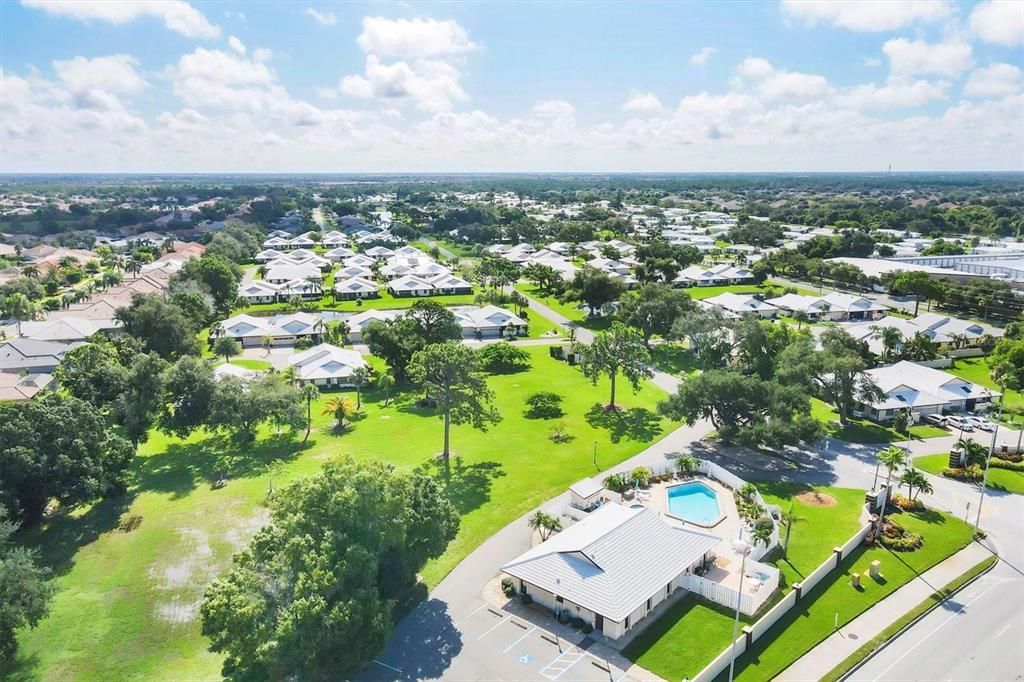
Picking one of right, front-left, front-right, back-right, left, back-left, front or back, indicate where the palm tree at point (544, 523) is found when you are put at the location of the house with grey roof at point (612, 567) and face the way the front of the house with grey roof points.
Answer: right

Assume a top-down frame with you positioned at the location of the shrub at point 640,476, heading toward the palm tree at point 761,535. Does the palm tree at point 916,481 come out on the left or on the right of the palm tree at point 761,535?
left

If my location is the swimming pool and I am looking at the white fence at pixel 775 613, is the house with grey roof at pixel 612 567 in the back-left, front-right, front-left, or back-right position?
front-right

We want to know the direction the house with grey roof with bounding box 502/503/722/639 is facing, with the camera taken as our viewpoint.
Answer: facing the viewer and to the left of the viewer

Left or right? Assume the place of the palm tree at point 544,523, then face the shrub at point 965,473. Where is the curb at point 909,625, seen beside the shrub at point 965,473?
right

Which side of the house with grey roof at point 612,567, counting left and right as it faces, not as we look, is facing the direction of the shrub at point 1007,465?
back

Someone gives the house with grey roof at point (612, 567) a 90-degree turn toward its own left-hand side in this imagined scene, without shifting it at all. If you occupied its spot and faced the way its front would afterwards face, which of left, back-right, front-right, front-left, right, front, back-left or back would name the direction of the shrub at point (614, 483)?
back-left

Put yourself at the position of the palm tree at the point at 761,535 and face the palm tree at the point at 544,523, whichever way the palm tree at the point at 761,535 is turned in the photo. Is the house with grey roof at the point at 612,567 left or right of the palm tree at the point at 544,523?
left

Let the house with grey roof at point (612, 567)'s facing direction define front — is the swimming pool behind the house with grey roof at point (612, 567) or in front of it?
behind

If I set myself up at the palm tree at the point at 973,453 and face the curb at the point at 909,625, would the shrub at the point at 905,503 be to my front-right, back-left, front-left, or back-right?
front-right

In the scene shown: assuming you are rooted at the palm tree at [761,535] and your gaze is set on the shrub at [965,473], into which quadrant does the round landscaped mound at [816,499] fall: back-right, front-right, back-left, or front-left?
front-left

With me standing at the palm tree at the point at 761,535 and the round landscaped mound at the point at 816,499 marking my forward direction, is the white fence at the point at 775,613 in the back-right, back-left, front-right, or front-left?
back-right

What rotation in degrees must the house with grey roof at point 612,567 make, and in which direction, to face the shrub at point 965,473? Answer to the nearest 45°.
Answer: approximately 180°

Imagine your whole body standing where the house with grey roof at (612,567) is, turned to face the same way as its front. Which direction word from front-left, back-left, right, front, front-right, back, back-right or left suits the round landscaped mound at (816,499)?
back

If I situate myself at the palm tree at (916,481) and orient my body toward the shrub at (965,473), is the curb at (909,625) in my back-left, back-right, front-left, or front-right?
back-right

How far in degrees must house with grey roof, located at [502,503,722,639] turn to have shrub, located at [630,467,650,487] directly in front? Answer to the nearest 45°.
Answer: approximately 135° to its right

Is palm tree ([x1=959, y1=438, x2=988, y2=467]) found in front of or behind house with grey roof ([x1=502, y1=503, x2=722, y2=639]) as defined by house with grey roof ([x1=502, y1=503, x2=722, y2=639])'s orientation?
behind
